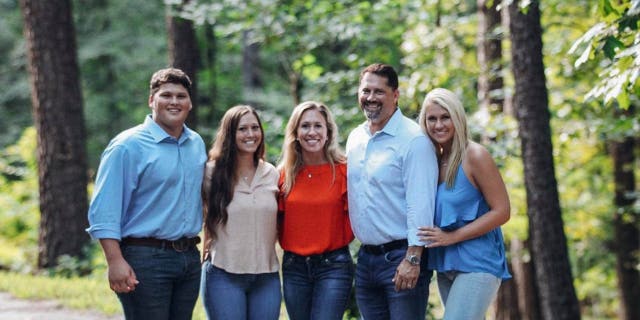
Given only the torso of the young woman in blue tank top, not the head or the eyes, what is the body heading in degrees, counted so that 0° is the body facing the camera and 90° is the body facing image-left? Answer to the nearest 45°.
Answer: approximately 45°

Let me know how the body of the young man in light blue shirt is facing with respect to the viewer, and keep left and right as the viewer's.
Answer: facing the viewer and to the right of the viewer

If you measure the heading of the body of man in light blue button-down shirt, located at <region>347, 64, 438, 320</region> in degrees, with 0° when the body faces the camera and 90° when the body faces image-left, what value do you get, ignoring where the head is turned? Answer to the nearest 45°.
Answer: approximately 45°

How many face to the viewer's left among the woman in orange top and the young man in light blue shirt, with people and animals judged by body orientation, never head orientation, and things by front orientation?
0

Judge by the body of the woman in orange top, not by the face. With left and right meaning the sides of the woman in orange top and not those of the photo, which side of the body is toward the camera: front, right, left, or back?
front

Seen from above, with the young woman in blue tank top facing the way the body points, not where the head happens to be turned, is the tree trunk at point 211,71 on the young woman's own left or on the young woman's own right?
on the young woman's own right

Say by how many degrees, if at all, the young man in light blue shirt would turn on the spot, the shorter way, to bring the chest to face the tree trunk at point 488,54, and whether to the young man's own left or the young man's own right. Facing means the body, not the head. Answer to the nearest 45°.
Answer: approximately 90° to the young man's own left

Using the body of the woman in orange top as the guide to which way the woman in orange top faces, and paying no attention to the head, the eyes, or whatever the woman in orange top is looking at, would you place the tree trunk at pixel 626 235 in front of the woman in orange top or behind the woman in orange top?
behind

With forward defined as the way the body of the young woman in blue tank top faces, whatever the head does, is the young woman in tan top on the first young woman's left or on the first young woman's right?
on the first young woman's right

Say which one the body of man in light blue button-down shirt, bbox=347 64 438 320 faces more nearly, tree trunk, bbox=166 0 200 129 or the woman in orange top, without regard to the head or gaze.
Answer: the woman in orange top

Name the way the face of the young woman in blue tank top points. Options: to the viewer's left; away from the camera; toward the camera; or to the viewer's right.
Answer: toward the camera

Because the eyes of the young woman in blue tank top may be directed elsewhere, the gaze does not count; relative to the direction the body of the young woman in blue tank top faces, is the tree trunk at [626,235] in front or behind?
behind

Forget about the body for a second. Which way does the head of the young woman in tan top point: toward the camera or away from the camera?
toward the camera

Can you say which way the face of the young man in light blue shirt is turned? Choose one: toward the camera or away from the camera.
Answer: toward the camera

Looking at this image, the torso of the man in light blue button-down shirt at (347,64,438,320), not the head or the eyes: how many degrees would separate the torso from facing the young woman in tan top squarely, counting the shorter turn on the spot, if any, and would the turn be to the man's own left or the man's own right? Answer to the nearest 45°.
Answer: approximately 45° to the man's own right
